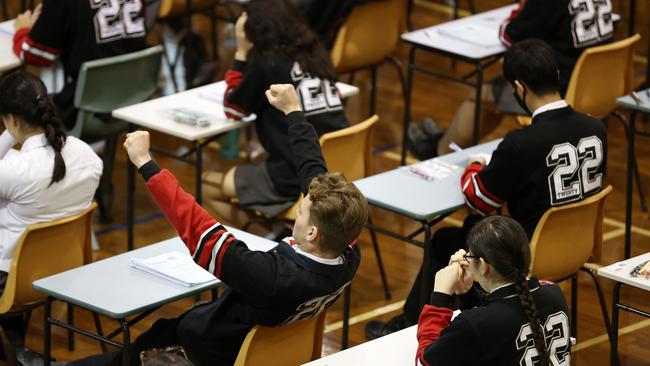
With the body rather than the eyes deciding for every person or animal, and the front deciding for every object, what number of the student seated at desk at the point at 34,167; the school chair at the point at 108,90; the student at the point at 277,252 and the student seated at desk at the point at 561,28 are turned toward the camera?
0

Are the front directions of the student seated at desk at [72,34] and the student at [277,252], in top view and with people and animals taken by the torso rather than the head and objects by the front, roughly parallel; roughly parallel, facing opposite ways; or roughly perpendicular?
roughly parallel

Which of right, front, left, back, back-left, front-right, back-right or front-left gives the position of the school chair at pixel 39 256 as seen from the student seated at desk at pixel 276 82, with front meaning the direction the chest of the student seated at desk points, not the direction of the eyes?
left

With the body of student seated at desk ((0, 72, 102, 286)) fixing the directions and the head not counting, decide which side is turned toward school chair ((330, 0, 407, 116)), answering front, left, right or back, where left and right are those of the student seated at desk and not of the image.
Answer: right

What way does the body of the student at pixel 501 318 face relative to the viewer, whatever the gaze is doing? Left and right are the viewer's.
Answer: facing away from the viewer and to the left of the viewer

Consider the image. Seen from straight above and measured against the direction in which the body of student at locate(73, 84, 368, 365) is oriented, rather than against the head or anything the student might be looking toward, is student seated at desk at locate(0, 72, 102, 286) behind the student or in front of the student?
in front

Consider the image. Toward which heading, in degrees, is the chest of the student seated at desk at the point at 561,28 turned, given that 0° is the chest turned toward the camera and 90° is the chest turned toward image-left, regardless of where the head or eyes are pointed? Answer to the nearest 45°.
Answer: approximately 135°

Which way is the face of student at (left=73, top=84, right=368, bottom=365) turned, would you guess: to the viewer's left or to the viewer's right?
to the viewer's left

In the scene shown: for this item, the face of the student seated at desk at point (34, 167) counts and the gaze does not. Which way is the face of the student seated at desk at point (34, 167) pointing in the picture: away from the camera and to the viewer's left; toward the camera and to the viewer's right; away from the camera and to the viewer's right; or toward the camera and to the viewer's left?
away from the camera and to the viewer's left

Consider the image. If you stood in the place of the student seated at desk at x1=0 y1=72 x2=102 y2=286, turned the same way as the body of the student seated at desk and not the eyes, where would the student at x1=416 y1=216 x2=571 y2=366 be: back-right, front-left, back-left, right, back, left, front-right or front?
back

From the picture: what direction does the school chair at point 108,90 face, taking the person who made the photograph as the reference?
facing away from the viewer and to the left of the viewer

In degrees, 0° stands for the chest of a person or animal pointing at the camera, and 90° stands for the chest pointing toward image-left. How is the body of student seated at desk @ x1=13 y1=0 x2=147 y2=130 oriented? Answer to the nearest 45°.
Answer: approximately 135°

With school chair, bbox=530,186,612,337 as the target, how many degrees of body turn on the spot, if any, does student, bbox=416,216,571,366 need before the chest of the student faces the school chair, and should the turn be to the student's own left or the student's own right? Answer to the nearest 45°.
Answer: approximately 45° to the student's own right

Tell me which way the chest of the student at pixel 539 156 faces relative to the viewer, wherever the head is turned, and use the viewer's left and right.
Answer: facing away from the viewer and to the left of the viewer

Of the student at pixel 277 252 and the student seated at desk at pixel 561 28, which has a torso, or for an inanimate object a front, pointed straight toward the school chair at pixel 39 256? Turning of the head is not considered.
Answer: the student

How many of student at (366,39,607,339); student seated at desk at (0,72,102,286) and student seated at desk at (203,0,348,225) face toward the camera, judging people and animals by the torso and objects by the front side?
0

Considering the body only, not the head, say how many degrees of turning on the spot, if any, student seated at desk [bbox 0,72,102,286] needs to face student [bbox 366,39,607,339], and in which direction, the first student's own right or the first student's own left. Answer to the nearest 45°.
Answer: approximately 135° to the first student's own right

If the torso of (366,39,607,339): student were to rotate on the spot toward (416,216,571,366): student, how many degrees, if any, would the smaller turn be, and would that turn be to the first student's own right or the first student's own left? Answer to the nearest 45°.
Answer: approximately 135° to the first student's own left
